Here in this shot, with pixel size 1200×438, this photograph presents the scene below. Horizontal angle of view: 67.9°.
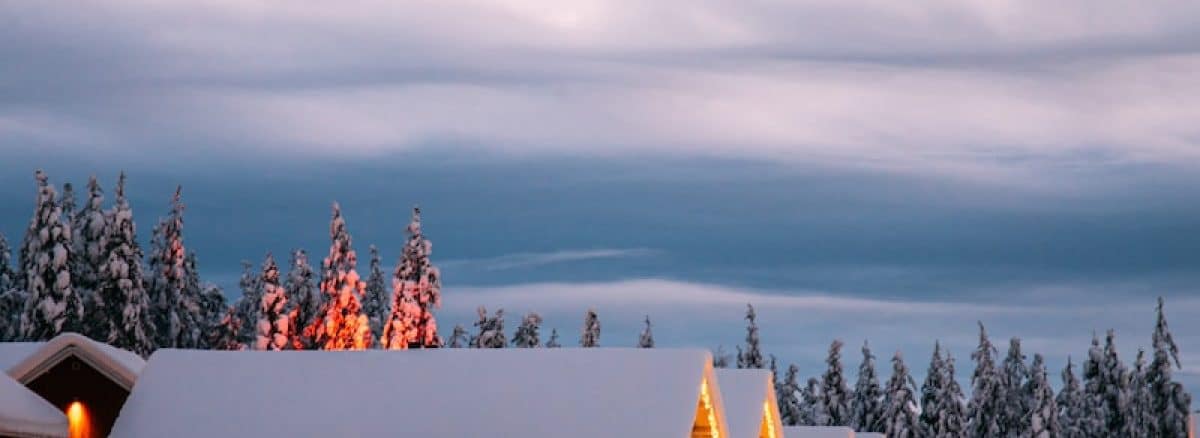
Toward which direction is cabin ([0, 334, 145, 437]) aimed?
toward the camera
